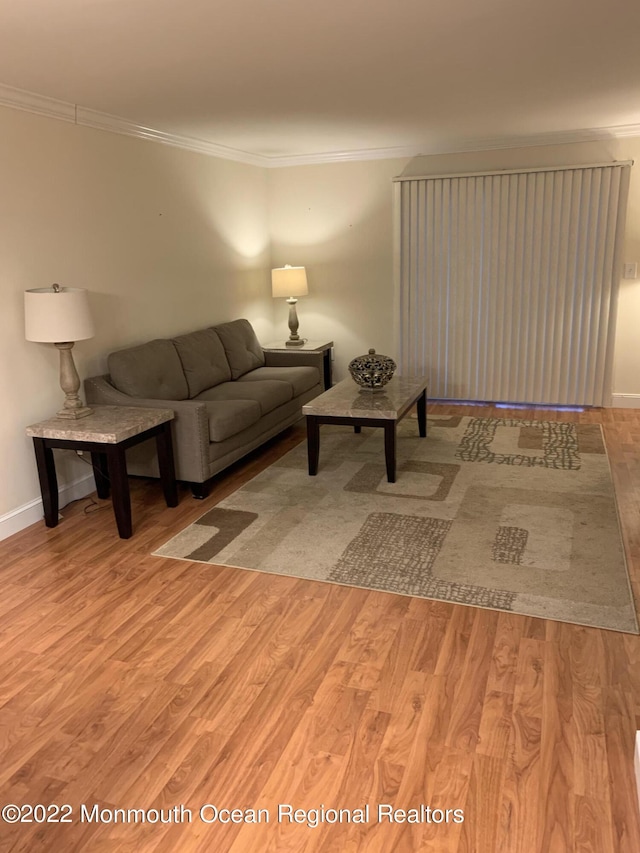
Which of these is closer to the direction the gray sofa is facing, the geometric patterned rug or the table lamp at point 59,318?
the geometric patterned rug

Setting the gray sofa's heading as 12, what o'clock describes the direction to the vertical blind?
The vertical blind is roughly at 10 o'clock from the gray sofa.

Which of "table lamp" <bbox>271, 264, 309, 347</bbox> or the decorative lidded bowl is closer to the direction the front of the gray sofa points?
the decorative lidded bowl

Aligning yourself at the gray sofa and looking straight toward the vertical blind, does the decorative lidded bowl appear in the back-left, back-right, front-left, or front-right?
front-right

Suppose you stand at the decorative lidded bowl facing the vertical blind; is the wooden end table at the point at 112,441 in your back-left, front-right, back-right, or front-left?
back-left

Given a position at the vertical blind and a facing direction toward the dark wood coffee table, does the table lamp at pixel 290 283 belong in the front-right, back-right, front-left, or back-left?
front-right

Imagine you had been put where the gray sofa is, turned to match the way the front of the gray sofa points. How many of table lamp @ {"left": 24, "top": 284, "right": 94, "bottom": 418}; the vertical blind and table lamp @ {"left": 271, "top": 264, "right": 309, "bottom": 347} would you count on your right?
1

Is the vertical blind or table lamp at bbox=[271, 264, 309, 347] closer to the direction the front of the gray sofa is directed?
the vertical blind

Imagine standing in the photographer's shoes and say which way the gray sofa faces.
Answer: facing the viewer and to the right of the viewer

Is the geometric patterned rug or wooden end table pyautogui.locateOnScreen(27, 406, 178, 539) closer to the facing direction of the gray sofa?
the geometric patterned rug

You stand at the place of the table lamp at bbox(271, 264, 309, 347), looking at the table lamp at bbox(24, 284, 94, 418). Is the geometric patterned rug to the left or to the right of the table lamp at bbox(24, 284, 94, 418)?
left

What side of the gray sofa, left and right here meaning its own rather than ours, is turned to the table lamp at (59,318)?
right

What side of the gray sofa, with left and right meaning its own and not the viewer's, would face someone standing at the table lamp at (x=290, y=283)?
left

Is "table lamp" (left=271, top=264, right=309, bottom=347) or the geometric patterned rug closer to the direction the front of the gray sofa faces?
the geometric patterned rug

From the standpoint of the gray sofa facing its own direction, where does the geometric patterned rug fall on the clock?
The geometric patterned rug is roughly at 12 o'clock from the gray sofa.

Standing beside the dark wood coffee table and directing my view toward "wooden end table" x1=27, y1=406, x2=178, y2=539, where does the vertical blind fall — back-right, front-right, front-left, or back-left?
back-right
